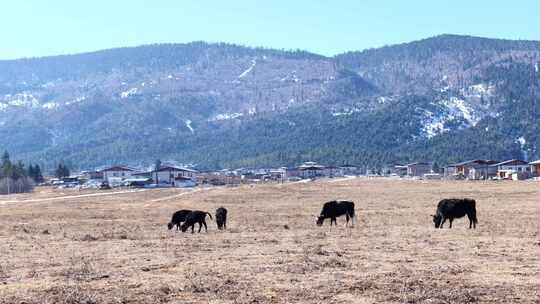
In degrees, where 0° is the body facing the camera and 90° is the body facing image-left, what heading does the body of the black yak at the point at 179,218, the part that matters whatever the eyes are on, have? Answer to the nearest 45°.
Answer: approximately 90°

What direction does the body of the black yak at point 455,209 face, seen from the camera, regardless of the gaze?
to the viewer's left

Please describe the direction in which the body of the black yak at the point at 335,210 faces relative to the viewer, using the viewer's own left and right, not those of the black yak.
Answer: facing to the left of the viewer

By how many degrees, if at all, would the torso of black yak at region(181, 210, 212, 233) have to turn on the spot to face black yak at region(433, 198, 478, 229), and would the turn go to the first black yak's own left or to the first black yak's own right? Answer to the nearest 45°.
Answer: approximately 180°

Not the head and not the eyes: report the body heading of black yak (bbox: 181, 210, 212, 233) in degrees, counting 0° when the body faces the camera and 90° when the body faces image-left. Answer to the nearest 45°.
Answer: approximately 90°

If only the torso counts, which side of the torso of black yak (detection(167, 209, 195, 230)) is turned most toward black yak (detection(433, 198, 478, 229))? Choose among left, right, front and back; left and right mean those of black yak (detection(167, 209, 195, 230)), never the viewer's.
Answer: back

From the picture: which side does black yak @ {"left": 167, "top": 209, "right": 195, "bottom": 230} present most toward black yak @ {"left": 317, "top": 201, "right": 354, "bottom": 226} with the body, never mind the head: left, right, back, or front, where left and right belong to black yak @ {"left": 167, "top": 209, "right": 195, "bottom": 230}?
back

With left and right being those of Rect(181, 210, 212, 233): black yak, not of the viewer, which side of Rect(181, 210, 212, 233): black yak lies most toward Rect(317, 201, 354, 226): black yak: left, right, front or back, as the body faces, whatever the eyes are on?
back

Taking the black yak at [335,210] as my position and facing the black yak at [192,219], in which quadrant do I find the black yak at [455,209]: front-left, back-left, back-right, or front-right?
back-left
